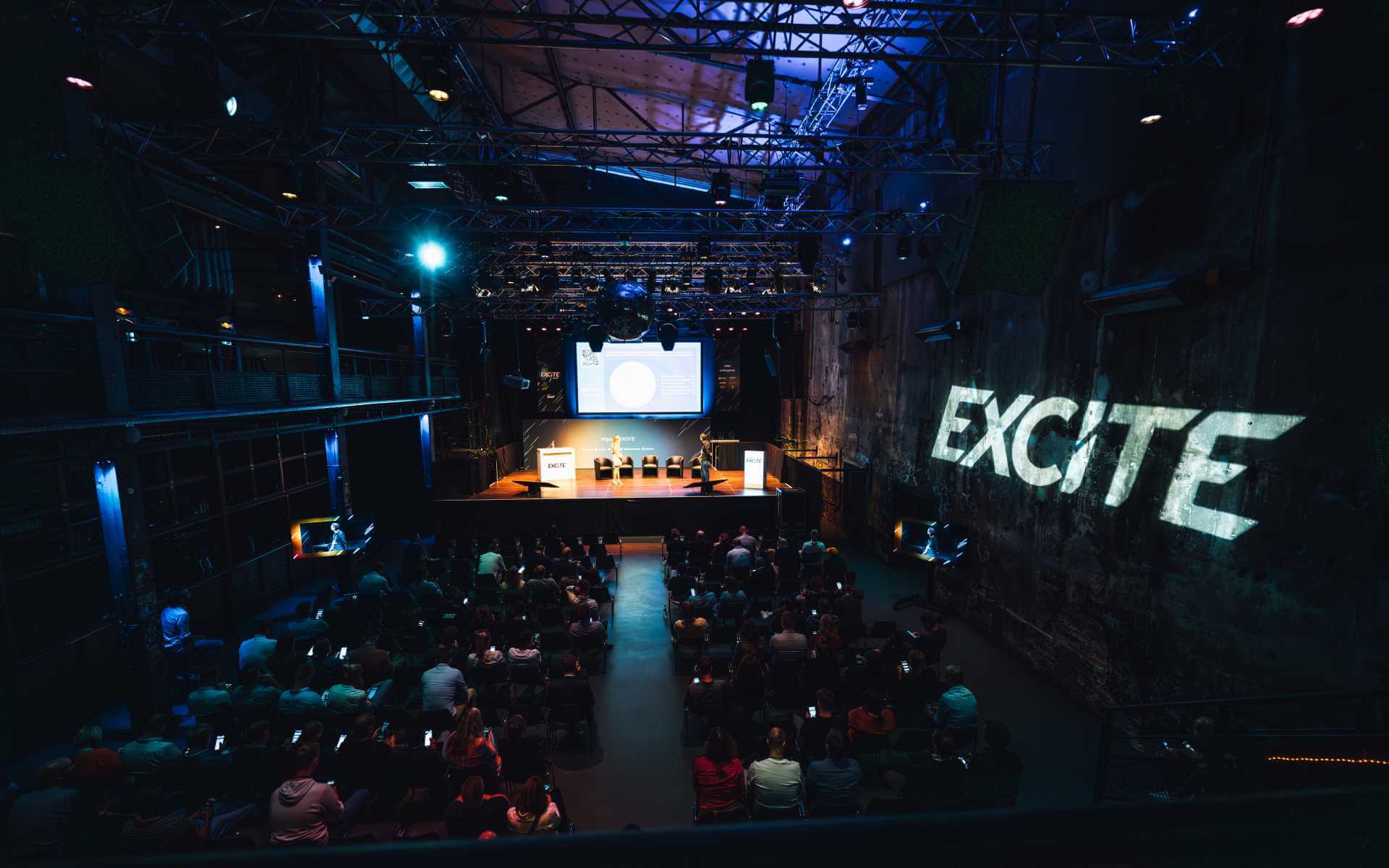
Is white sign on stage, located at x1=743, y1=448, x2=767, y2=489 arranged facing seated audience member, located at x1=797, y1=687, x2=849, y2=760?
yes

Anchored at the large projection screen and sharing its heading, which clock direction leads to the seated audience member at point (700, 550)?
The seated audience member is roughly at 12 o'clock from the large projection screen.

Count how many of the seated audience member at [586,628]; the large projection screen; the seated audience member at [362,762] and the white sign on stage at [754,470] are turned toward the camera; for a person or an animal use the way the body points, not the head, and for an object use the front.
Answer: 2

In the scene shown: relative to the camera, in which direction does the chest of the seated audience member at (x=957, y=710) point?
away from the camera

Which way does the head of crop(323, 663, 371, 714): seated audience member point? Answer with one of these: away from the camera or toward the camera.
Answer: away from the camera

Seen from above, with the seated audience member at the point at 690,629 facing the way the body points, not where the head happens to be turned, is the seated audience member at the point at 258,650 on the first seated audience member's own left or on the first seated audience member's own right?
on the first seated audience member's own left

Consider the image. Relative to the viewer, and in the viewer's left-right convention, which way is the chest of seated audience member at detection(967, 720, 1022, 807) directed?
facing away from the viewer

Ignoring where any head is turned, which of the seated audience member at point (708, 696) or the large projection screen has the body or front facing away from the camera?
the seated audience member

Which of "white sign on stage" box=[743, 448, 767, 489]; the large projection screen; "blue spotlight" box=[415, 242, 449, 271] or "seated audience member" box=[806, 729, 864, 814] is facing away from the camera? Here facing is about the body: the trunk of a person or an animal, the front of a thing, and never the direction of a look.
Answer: the seated audience member

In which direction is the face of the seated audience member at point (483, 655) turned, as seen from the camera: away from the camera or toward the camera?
away from the camera

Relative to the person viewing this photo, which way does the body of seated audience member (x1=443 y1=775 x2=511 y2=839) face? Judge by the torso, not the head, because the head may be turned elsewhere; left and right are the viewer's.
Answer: facing away from the viewer

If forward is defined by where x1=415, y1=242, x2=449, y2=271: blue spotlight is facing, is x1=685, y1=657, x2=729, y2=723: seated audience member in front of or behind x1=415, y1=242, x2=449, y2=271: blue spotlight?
in front

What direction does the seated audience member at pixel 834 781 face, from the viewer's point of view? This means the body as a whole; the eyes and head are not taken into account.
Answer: away from the camera

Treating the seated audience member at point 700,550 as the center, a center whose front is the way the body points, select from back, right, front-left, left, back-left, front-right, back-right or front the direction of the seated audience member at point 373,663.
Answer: back-left

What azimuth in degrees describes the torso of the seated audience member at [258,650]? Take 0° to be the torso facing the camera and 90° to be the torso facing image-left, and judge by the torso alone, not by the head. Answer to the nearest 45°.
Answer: approximately 225°

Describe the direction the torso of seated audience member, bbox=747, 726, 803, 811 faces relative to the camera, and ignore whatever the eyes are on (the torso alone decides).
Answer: away from the camera

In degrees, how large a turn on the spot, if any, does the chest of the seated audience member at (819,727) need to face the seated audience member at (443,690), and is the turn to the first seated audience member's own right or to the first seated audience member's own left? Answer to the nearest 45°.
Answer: approximately 90° to the first seated audience member's own left
